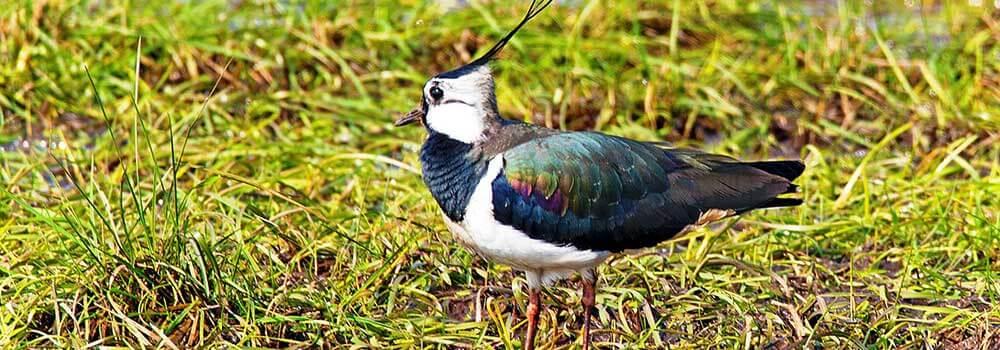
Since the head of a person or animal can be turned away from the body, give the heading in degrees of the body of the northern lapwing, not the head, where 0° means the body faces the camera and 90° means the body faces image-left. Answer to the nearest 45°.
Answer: approximately 90°
